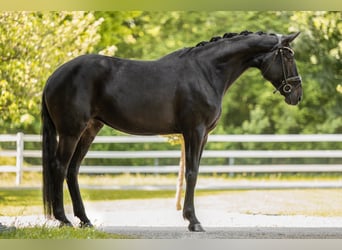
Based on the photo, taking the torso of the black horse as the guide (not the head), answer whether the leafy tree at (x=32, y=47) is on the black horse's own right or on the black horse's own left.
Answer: on the black horse's own left

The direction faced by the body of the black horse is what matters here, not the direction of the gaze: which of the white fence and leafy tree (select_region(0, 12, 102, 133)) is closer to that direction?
the white fence

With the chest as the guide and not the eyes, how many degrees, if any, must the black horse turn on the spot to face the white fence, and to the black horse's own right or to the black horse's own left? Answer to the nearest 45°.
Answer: approximately 90° to the black horse's own left

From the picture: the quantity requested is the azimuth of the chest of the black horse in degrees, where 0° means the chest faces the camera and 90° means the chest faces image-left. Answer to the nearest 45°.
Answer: approximately 270°
